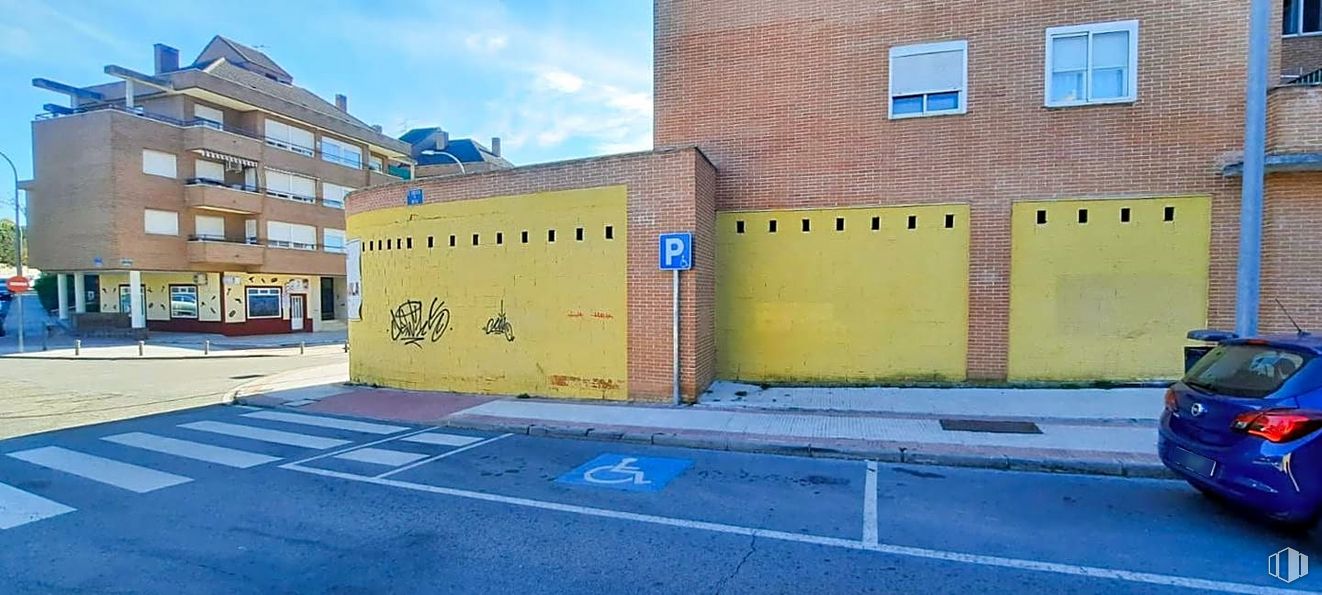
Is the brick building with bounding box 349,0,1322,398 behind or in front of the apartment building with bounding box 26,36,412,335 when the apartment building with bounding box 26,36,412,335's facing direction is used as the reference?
in front

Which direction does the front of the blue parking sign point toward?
toward the camera

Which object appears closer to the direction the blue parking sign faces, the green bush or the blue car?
the blue car

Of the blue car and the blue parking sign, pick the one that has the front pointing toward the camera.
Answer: the blue parking sign

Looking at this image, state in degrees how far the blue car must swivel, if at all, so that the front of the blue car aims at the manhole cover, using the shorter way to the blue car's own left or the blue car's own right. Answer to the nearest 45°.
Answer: approximately 90° to the blue car's own left

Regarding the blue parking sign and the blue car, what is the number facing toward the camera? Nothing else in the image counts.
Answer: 1

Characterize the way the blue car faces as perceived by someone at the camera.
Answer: facing away from the viewer and to the right of the viewer

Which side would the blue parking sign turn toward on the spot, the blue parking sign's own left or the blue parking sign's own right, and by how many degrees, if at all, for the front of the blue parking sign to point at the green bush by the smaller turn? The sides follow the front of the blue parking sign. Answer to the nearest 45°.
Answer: approximately 135° to the blue parking sign's own right

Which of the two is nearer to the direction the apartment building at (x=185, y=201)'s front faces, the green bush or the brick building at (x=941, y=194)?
the brick building
